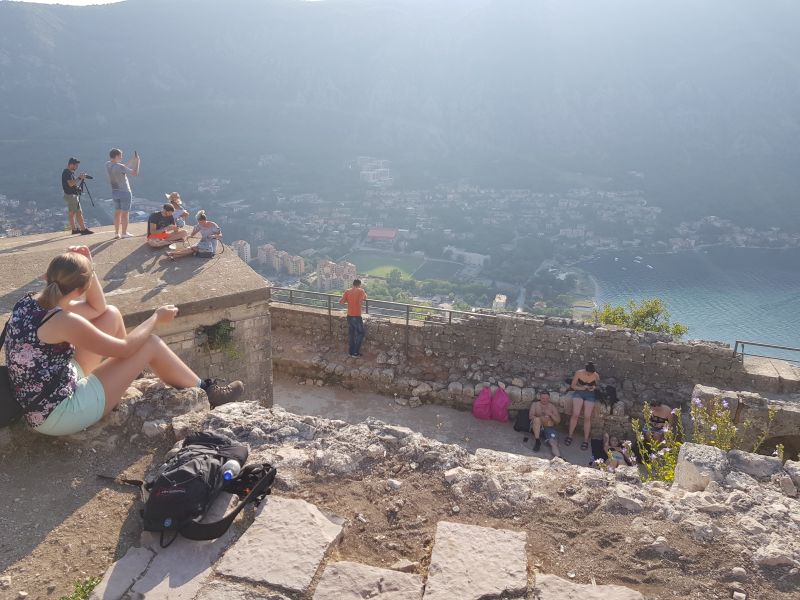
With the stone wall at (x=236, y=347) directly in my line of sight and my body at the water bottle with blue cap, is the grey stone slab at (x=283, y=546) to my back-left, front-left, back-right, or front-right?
back-right

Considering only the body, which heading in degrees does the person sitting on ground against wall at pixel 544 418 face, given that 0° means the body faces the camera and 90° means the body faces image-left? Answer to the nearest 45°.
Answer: approximately 0°

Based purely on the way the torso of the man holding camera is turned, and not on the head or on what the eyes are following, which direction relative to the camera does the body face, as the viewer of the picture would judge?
to the viewer's right

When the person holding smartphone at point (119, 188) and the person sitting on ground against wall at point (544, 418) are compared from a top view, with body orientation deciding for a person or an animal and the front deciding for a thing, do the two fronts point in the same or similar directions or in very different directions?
very different directions

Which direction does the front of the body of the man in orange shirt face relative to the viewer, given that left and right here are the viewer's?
facing away from the viewer

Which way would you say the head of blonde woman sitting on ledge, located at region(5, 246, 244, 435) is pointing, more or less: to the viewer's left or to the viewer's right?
to the viewer's right

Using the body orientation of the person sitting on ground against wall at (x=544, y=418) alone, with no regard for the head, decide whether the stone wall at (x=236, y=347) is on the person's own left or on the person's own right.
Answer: on the person's own right

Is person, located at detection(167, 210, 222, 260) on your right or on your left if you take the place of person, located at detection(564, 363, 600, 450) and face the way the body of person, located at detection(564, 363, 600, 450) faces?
on your right

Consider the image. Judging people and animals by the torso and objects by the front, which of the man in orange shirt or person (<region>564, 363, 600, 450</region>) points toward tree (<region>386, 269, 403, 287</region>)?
the man in orange shirt

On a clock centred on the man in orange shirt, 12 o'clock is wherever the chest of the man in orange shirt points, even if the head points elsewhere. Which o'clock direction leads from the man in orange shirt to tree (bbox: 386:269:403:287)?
The tree is roughly at 12 o'clock from the man in orange shirt.

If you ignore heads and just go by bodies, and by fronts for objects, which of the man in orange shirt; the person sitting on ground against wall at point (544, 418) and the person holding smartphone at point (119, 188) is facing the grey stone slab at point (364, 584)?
the person sitting on ground against wall

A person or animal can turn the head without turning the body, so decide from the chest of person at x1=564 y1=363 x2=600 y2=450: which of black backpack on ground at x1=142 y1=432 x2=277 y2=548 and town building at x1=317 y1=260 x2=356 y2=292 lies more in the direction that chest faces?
the black backpack on ground
